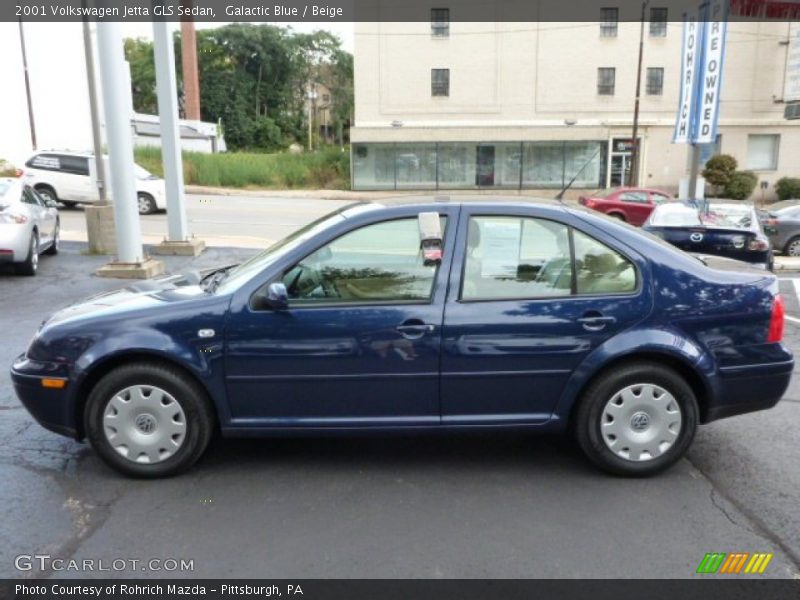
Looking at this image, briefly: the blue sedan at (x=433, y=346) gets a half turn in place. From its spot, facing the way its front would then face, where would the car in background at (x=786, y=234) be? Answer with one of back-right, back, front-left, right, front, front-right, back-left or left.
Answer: front-left

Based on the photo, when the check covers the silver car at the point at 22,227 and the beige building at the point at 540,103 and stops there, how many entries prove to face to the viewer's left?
0

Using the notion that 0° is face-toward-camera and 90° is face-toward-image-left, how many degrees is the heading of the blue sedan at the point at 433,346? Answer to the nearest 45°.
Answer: approximately 90°

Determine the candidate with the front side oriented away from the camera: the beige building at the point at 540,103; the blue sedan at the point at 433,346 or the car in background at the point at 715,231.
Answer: the car in background

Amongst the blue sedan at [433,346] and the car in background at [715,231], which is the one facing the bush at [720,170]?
the car in background

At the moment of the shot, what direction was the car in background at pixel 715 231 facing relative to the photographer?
facing away from the viewer

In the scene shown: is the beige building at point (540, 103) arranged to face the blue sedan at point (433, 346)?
yes

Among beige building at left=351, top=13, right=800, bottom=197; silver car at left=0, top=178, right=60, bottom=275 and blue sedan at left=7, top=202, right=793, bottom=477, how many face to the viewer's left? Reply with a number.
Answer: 1

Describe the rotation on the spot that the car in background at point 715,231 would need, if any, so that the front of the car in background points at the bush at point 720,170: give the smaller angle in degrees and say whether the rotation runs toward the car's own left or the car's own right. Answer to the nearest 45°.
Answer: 0° — it already faces it

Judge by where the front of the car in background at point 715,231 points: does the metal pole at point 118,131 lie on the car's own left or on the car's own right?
on the car's own left

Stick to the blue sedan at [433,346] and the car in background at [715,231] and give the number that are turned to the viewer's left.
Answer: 1

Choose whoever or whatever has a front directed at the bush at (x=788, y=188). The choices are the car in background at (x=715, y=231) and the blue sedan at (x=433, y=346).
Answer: the car in background
